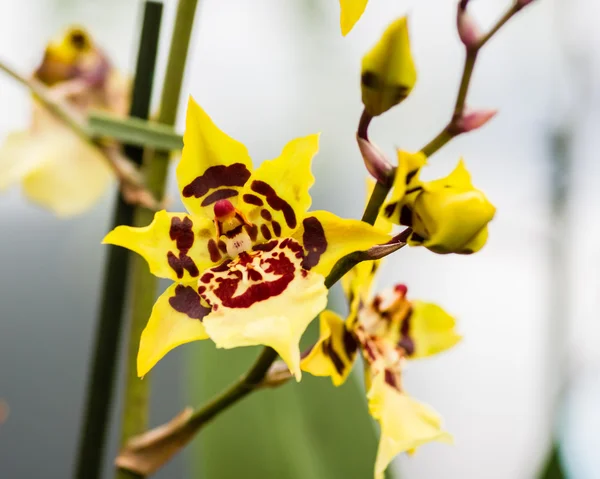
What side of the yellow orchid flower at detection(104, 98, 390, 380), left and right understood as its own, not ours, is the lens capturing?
front

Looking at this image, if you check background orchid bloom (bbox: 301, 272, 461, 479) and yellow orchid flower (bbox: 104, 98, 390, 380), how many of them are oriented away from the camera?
0

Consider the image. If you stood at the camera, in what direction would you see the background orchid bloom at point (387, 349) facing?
facing the viewer and to the right of the viewer
